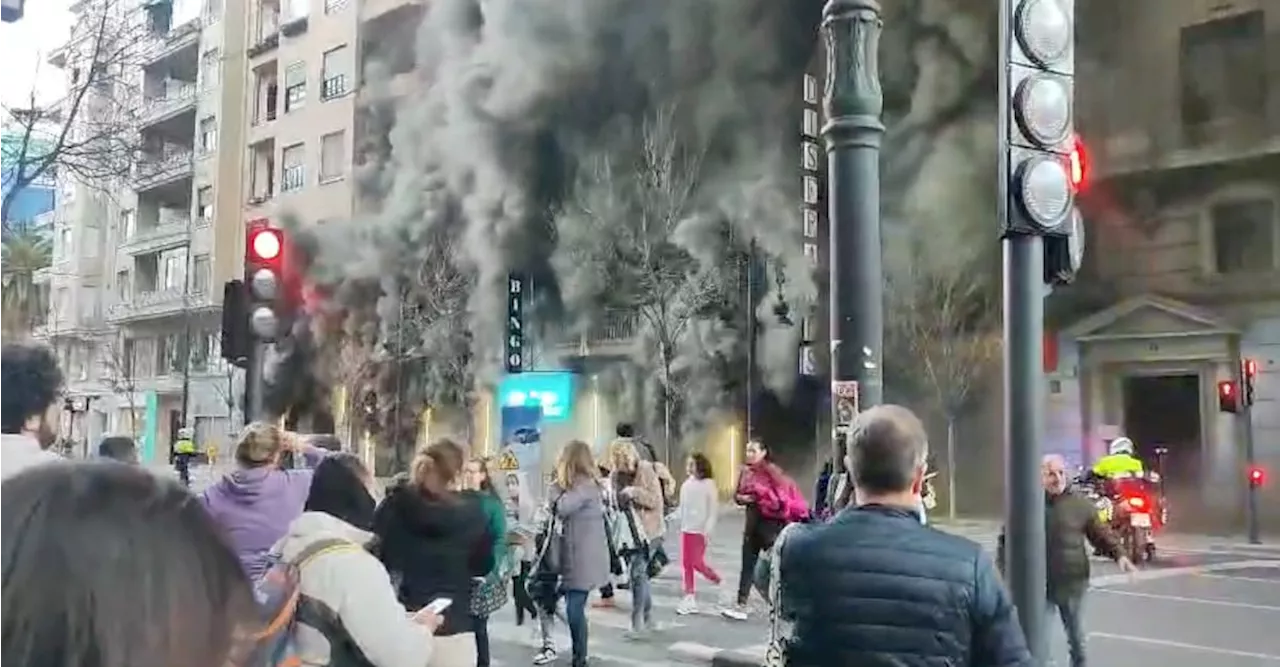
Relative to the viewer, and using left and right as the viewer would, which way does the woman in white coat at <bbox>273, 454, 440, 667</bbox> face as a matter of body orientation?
facing away from the viewer and to the right of the viewer

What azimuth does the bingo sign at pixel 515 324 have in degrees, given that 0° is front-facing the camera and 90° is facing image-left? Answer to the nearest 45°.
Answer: approximately 0°

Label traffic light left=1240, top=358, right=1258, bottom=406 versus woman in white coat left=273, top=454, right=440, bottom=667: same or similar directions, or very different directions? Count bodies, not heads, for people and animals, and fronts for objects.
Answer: very different directions

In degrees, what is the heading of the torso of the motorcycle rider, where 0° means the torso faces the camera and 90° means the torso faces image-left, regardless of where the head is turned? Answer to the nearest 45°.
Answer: approximately 180°

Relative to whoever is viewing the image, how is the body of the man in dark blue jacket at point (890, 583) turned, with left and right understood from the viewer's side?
facing away from the viewer

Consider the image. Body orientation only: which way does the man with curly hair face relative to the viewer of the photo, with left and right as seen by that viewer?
facing away from the viewer and to the right of the viewer

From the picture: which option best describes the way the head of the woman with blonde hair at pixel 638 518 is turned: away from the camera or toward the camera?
away from the camera

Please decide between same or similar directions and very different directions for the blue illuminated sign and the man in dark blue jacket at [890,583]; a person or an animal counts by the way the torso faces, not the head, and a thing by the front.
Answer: very different directions

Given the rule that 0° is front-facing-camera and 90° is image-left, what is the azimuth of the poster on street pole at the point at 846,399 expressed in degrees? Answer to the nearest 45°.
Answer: approximately 0°

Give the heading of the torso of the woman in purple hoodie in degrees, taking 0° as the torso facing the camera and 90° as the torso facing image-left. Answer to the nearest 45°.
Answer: approximately 180°
